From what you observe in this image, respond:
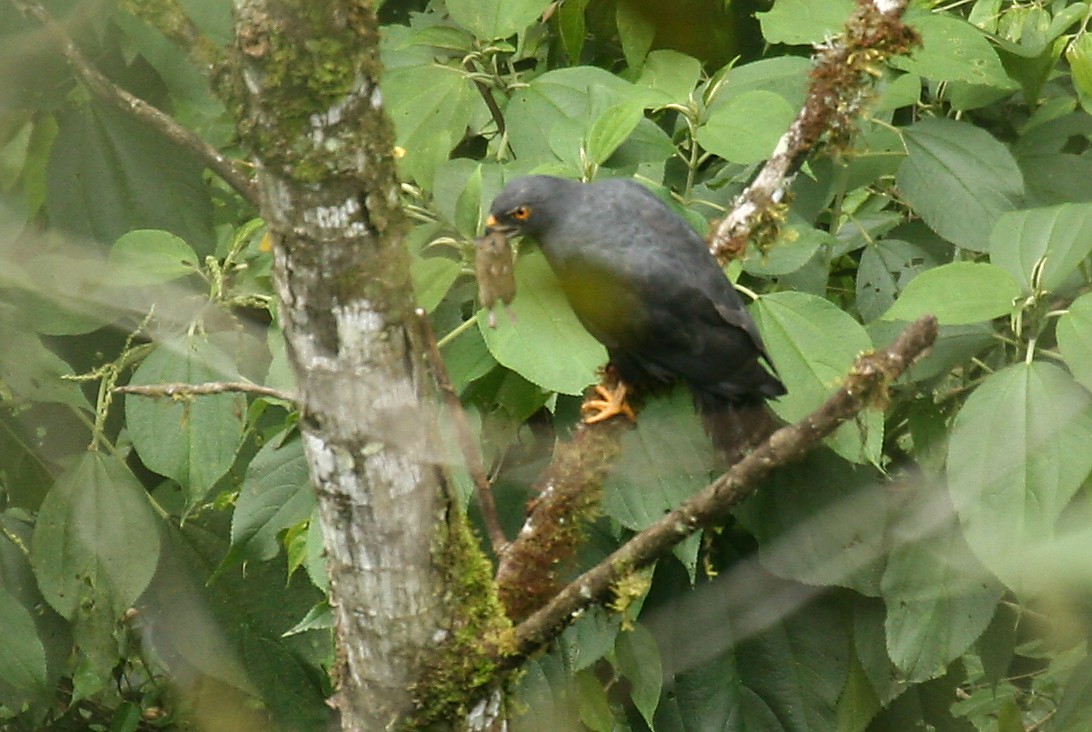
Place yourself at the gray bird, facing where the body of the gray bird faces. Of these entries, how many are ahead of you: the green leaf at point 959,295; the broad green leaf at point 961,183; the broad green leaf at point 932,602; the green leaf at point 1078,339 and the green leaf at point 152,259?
1

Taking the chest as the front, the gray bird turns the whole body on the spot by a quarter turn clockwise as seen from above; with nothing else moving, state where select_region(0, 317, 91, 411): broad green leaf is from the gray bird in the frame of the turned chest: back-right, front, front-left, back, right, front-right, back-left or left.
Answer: left

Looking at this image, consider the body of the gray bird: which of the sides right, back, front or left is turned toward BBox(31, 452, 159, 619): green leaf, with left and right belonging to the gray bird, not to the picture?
front

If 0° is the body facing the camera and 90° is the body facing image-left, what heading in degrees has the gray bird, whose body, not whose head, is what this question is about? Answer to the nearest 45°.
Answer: approximately 90°

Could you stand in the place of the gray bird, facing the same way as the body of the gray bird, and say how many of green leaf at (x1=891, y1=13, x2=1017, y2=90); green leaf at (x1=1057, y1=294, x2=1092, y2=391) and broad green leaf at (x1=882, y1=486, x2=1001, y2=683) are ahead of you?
0

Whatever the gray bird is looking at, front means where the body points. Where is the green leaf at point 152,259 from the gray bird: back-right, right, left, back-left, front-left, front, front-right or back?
front

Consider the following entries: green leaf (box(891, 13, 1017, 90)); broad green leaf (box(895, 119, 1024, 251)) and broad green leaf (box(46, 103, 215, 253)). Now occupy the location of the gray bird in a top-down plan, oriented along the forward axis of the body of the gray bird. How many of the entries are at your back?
2

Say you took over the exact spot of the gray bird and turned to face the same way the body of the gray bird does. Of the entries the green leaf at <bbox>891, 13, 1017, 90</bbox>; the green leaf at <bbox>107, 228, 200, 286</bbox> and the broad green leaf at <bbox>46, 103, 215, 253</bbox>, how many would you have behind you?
1

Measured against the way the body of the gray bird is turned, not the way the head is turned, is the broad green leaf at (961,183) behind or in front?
behind

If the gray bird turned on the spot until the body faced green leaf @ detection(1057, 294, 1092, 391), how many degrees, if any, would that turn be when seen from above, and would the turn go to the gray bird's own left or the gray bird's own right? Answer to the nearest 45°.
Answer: approximately 135° to the gray bird's own left

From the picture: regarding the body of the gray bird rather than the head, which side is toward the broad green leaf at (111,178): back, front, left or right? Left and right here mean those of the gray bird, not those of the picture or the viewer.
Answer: front
